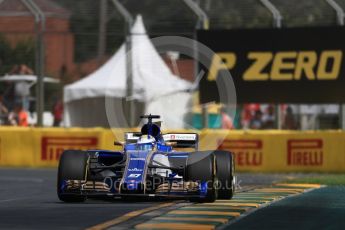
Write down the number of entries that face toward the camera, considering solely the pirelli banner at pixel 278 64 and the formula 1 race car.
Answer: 2

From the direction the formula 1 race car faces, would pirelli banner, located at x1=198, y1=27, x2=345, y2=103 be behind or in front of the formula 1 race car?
behind

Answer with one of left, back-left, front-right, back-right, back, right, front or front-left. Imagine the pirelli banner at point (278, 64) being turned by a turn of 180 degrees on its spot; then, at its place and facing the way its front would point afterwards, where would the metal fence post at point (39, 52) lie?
left

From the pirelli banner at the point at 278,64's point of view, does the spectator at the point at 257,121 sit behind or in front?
behind

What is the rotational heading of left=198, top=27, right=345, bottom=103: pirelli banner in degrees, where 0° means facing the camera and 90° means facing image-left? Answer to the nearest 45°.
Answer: approximately 0°

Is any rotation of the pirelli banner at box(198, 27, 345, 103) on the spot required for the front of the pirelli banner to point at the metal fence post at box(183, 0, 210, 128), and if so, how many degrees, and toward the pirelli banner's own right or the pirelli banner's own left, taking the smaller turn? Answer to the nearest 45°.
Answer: approximately 90° to the pirelli banner's own right

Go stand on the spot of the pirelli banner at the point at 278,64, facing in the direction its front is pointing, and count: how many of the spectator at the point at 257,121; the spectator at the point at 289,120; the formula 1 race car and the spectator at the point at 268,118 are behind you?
3

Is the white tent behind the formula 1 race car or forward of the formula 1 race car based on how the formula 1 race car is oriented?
behind
